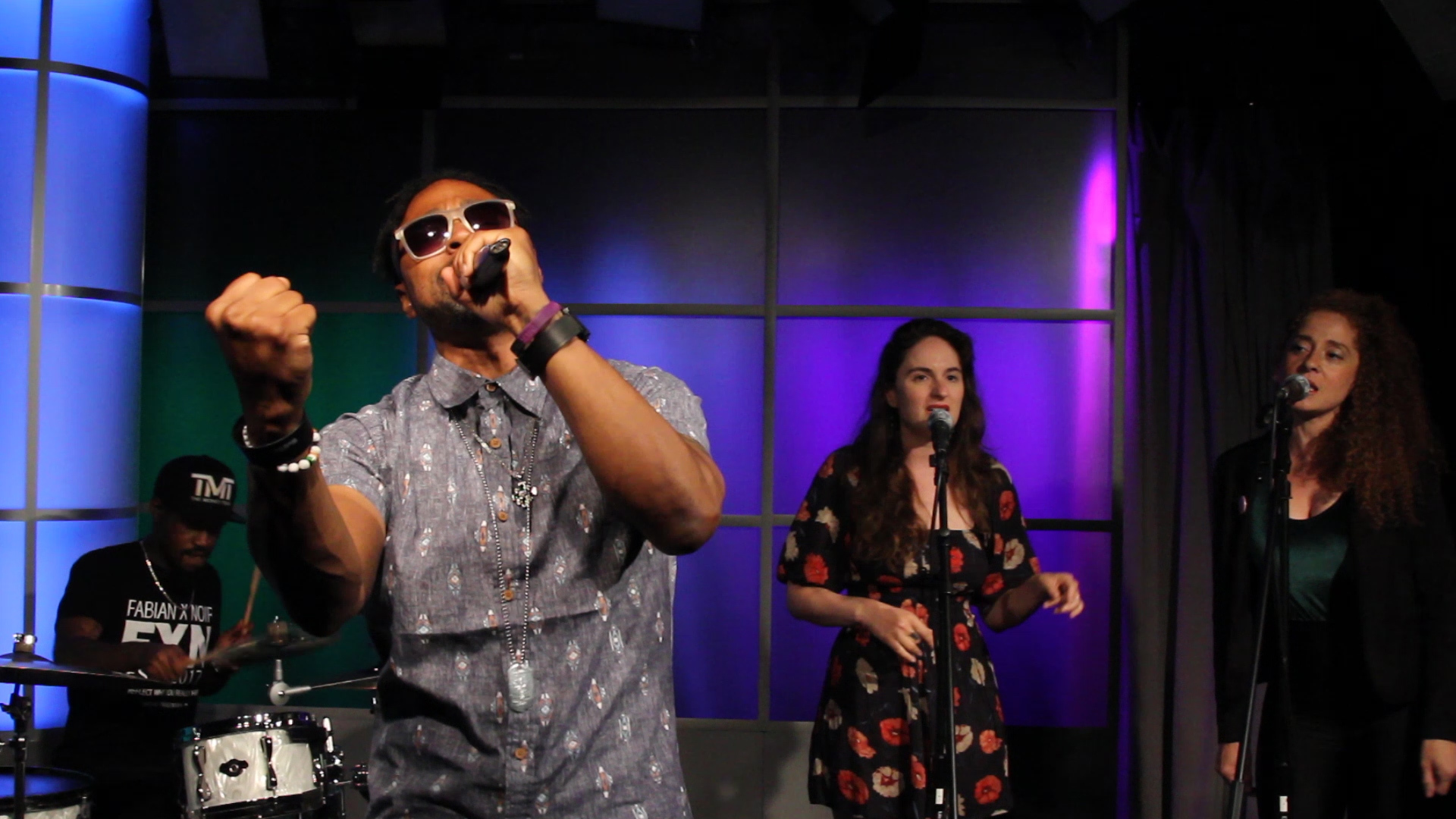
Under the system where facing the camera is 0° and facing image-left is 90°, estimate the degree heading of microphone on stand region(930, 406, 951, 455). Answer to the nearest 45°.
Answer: approximately 180°

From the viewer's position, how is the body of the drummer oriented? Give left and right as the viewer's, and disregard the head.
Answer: facing the viewer and to the right of the viewer

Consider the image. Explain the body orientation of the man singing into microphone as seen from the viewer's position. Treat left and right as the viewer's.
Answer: facing the viewer

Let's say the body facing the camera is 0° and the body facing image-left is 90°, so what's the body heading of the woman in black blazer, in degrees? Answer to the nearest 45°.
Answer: approximately 45°

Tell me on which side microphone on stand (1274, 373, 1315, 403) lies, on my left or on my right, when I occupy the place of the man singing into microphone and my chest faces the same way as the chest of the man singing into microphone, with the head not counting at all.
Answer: on my left

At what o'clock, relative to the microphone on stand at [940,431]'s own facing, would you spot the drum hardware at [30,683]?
The drum hardware is roughly at 9 o'clock from the microphone on stand.

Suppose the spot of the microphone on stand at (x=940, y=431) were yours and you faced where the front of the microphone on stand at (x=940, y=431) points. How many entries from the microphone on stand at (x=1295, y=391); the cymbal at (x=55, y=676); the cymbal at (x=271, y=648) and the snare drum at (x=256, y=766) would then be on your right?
1

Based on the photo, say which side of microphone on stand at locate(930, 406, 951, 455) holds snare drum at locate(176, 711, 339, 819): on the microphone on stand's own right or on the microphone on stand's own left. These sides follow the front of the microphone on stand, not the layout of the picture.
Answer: on the microphone on stand's own left
